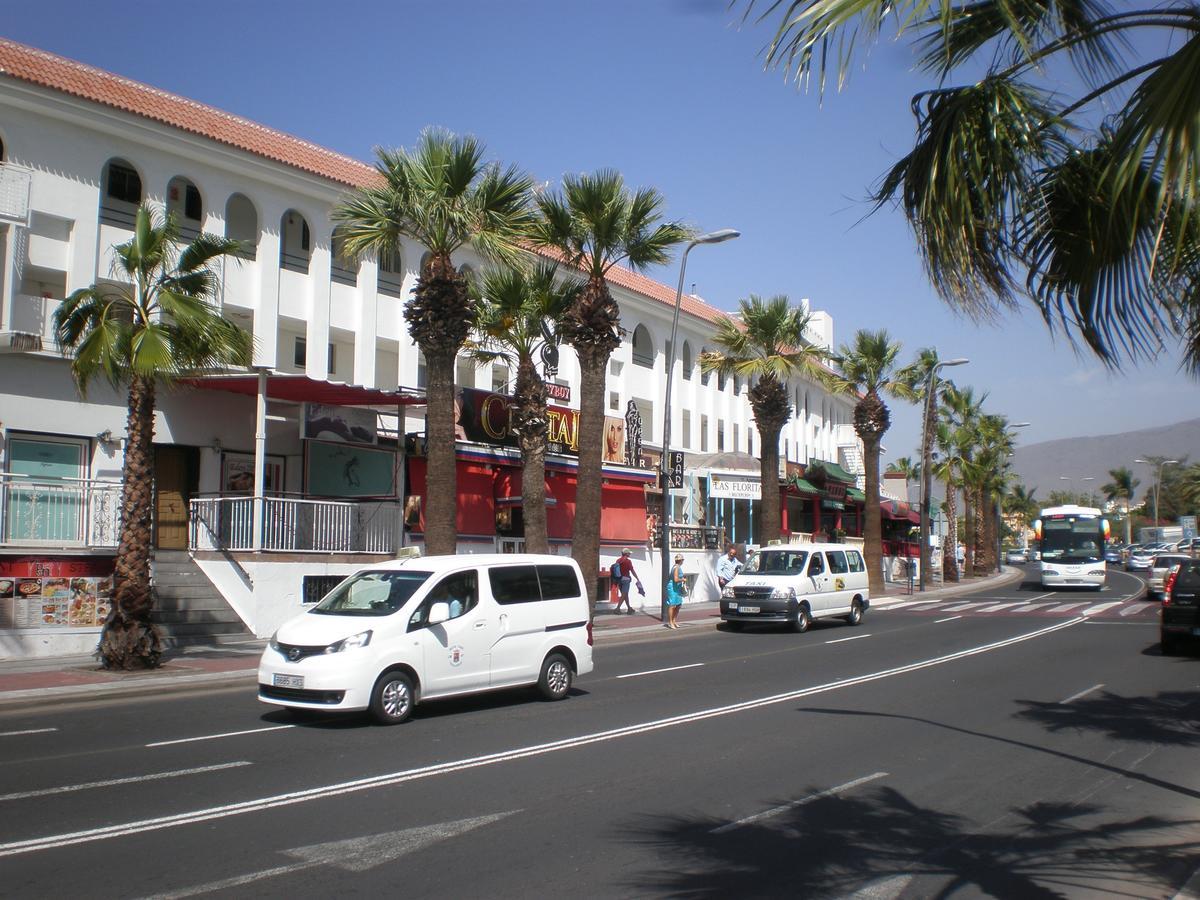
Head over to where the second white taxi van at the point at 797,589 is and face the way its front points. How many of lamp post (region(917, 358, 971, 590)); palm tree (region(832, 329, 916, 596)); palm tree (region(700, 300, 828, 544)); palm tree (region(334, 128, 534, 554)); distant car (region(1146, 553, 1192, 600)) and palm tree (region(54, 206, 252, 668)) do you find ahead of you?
2

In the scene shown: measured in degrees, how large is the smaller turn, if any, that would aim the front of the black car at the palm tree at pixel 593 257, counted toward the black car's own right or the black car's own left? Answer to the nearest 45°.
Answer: approximately 90° to the black car's own left

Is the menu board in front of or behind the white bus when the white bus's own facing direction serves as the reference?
in front

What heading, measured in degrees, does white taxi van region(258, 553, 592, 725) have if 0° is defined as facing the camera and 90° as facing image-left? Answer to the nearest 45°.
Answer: approximately 45°

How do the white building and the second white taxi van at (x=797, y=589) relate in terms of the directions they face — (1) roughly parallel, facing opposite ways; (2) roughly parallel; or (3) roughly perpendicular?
roughly perpendicular

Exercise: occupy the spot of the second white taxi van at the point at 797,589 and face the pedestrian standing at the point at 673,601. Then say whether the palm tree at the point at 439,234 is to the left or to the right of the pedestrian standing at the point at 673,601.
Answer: left

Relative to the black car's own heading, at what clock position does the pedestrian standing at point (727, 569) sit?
The pedestrian standing is roughly at 10 o'clock from the black car.

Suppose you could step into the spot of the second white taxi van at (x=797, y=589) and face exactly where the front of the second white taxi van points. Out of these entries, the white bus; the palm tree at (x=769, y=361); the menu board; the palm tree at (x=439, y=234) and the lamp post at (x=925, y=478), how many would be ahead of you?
2

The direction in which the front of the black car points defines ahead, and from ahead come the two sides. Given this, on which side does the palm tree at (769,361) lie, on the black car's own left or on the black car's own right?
on the black car's own left

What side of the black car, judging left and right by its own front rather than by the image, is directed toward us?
back

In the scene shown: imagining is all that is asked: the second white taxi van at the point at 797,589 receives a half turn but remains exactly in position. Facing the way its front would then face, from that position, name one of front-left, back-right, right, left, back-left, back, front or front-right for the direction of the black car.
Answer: right

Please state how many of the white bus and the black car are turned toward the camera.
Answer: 1

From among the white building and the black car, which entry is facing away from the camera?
the black car
